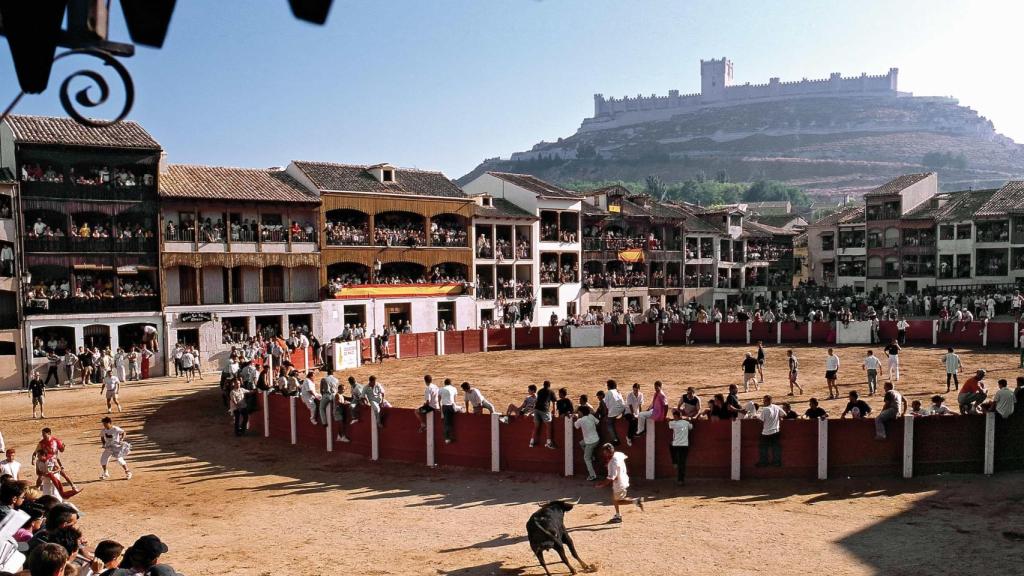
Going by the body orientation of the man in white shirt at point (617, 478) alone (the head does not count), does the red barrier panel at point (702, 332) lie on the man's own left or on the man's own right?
on the man's own right
